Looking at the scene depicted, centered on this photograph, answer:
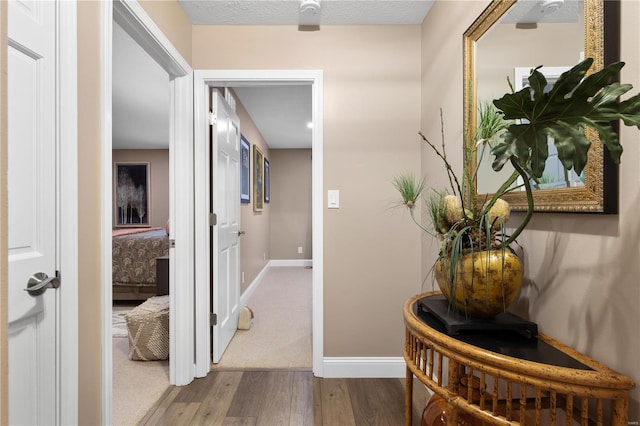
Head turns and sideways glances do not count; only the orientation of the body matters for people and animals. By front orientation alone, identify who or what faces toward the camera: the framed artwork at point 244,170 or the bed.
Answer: the bed

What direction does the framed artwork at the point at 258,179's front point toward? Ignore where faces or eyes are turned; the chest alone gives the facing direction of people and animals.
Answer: to the viewer's right

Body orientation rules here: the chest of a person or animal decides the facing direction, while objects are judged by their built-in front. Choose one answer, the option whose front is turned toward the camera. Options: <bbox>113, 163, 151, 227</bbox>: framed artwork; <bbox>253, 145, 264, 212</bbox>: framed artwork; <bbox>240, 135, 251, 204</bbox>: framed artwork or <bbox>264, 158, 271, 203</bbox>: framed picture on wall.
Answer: <bbox>113, 163, 151, 227</bbox>: framed artwork

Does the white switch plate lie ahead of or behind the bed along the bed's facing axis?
ahead

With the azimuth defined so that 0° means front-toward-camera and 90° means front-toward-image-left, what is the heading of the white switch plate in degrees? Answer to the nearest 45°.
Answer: approximately 0°

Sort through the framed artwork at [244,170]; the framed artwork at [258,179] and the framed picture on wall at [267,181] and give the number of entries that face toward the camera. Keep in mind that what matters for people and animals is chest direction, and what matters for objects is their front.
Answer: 0

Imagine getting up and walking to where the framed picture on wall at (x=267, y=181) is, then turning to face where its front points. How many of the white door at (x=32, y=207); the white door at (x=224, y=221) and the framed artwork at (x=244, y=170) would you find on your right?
3

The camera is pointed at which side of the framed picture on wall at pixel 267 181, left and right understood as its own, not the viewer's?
right

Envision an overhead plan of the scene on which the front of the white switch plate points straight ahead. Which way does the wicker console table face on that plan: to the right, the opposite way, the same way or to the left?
to the right

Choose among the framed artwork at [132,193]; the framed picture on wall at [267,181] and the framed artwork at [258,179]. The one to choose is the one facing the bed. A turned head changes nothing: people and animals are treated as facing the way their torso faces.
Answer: the framed artwork at [132,193]

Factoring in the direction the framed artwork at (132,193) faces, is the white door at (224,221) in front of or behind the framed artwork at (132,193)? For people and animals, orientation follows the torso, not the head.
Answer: in front

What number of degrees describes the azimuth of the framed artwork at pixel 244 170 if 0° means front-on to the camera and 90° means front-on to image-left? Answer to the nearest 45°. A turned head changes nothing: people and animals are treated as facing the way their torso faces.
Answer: approximately 270°

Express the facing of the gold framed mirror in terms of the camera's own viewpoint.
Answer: facing the viewer and to the left of the viewer

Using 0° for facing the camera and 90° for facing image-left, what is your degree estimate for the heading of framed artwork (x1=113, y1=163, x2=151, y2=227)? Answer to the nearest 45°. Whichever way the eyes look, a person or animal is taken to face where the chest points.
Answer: approximately 0°

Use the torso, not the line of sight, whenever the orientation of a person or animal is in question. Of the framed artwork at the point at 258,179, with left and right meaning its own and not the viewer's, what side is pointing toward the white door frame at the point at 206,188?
right

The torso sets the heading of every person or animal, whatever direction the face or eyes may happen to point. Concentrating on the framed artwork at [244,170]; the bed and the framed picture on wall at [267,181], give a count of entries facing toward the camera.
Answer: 1

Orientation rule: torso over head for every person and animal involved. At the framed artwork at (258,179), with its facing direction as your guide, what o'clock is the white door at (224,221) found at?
The white door is roughly at 3 o'clock from the framed artwork.

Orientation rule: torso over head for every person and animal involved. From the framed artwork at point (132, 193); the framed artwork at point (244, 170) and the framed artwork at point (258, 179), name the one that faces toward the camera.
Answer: the framed artwork at point (132, 193)

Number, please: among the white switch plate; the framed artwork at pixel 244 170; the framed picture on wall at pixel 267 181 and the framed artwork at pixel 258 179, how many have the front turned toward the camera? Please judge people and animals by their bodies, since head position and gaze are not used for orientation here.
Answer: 1
